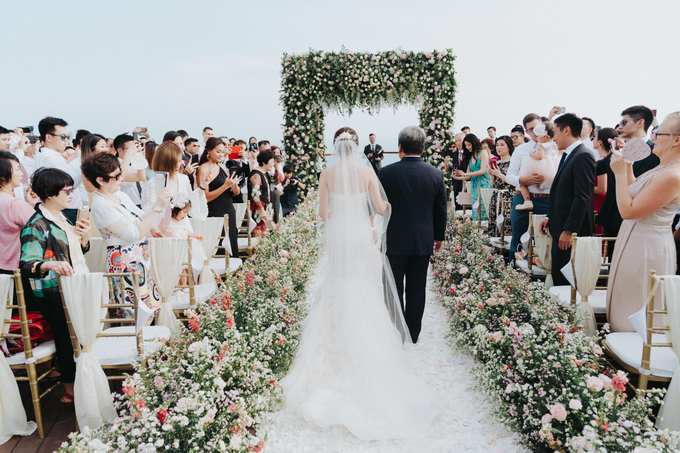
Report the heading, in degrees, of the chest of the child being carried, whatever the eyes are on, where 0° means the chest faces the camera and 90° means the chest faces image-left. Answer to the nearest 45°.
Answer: approximately 90°

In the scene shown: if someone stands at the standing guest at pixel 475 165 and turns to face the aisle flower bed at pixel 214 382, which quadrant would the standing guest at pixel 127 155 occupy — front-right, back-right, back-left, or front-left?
front-right

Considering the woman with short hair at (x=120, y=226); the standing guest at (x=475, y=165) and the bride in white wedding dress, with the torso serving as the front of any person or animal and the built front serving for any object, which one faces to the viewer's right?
the woman with short hair

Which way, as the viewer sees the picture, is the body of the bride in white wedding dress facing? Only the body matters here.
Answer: away from the camera

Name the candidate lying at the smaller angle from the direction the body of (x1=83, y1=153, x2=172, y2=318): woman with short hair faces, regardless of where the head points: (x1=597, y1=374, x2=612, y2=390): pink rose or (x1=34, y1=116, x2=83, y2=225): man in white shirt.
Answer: the pink rose

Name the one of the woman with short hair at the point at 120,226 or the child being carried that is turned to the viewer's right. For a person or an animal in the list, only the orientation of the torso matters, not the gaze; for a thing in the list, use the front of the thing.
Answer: the woman with short hair

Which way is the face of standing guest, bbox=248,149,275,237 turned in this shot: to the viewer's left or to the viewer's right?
to the viewer's right

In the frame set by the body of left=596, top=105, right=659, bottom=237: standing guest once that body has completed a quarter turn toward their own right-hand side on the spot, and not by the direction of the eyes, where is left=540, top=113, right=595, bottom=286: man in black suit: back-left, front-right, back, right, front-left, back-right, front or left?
left

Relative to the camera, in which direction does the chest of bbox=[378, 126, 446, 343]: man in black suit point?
away from the camera

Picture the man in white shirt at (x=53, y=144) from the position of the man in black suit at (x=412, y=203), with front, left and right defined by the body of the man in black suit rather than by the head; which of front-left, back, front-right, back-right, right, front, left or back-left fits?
left

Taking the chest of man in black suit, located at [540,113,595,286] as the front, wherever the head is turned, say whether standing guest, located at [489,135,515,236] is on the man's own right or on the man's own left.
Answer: on the man's own right

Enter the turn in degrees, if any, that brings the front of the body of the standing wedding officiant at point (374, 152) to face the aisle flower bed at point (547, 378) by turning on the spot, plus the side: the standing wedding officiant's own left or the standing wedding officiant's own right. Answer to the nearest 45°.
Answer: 0° — they already face it

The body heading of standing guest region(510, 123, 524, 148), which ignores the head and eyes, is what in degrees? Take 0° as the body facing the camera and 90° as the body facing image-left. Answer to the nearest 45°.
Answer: approximately 45°

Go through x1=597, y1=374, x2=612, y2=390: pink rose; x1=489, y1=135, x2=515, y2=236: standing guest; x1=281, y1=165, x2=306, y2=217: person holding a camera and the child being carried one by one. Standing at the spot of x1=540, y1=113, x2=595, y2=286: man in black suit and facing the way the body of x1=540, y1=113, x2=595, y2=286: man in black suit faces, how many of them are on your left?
1

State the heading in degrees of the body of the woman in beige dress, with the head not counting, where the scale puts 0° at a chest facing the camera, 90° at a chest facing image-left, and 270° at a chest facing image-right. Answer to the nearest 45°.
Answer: approximately 90°

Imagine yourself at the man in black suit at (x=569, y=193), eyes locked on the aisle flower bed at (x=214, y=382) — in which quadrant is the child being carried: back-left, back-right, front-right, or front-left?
back-right

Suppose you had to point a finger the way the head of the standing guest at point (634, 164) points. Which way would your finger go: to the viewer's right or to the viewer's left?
to the viewer's left

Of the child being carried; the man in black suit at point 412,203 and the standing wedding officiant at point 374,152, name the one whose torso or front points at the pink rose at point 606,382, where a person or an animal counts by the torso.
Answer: the standing wedding officiant

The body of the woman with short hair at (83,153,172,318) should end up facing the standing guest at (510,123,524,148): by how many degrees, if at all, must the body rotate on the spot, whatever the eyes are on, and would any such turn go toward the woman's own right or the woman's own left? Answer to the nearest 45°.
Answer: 0° — they already face them
